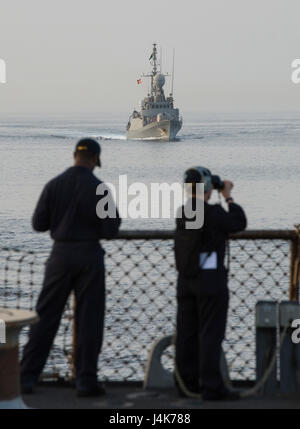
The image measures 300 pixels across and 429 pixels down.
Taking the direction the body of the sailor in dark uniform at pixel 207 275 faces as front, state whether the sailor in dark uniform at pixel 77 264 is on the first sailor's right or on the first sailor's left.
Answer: on the first sailor's left

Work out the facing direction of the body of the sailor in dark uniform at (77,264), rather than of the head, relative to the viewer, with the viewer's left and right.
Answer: facing away from the viewer and to the right of the viewer

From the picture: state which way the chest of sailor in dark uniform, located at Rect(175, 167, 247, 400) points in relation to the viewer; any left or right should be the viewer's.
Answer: facing away from the viewer and to the right of the viewer

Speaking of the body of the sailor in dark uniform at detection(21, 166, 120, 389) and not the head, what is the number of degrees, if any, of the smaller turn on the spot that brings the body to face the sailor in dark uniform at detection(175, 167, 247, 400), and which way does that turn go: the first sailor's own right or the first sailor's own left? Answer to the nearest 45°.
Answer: approximately 45° to the first sailor's own right
